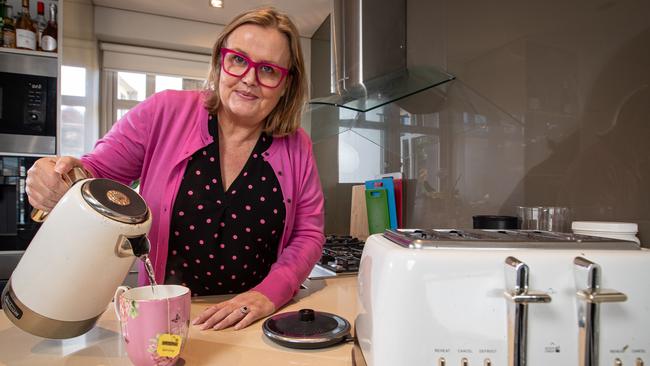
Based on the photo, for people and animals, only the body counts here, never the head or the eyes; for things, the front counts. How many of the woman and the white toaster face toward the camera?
2

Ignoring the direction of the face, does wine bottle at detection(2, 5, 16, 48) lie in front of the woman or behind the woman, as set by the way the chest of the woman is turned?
behind

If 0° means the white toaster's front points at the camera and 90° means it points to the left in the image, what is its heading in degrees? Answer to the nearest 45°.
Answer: approximately 0°

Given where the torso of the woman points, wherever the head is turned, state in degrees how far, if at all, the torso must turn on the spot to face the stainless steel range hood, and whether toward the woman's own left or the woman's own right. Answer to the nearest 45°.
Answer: approximately 135° to the woman's own left

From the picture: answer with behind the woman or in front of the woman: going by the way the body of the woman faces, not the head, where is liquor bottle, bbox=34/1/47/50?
behind

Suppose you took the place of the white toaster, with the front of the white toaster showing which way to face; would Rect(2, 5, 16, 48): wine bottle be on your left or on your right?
on your right

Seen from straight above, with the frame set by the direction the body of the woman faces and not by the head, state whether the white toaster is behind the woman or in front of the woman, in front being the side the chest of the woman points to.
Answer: in front
